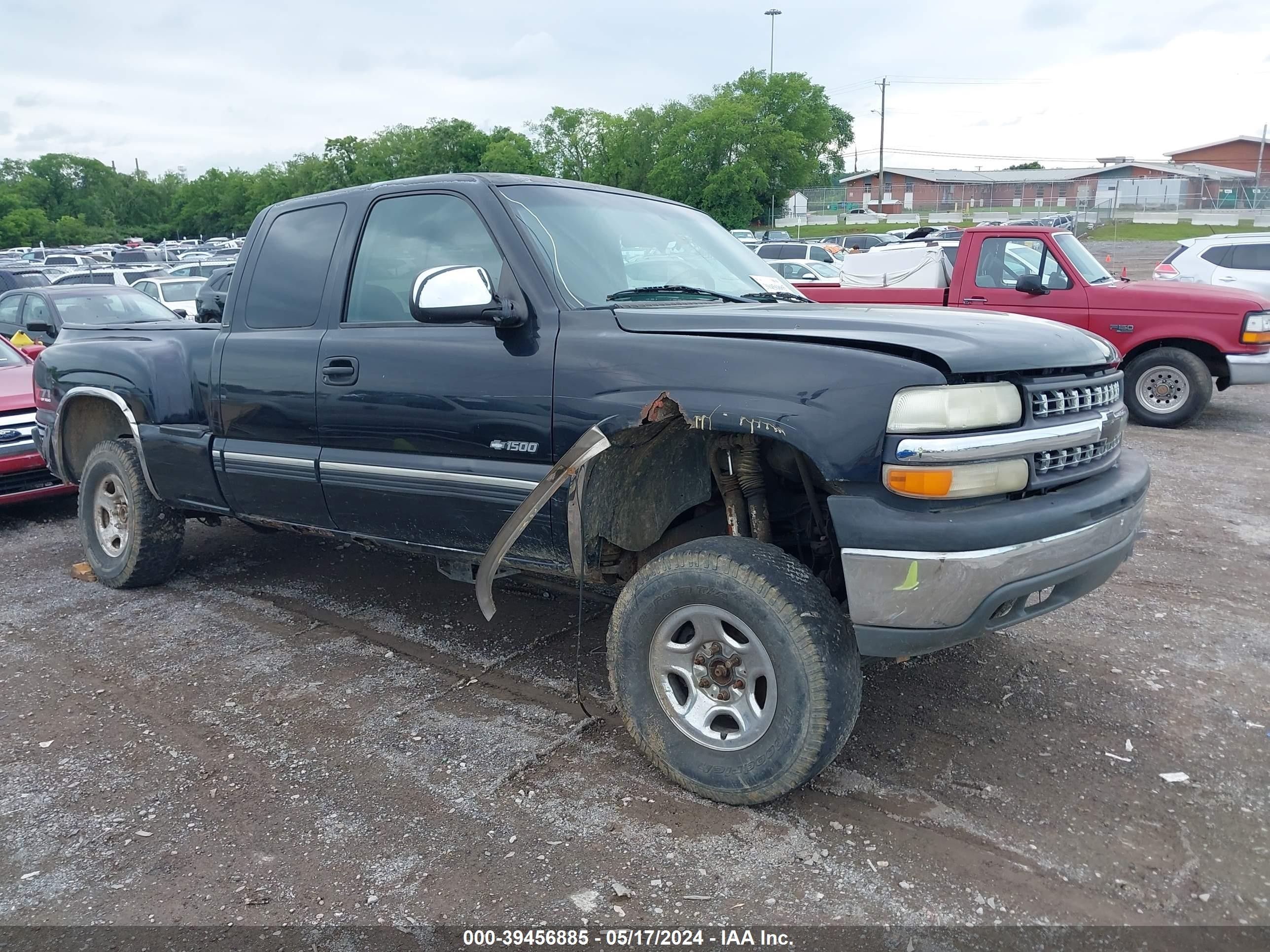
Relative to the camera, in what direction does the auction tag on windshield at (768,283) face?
facing the viewer and to the right of the viewer

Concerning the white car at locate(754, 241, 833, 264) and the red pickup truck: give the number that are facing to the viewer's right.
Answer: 2

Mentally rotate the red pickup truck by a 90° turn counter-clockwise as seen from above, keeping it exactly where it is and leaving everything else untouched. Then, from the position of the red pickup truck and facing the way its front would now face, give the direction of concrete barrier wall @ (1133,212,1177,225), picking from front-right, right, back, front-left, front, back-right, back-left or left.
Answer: front

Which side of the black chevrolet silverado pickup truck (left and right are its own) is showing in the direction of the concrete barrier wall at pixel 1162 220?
left

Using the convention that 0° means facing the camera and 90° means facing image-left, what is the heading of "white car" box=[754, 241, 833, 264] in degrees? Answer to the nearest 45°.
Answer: approximately 270°

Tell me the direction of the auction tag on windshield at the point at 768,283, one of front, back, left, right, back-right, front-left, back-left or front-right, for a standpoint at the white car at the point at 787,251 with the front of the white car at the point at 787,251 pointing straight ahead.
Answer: right

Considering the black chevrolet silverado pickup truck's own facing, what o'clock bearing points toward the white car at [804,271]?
The white car is roughly at 8 o'clock from the black chevrolet silverado pickup truck.

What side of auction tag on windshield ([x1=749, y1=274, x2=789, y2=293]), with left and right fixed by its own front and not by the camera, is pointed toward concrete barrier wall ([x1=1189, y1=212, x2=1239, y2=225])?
left

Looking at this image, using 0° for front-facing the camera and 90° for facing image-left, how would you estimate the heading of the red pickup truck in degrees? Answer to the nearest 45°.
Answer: approximately 270°

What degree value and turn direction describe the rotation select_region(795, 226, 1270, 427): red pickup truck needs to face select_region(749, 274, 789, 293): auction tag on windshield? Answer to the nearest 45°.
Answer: approximately 90° to its right

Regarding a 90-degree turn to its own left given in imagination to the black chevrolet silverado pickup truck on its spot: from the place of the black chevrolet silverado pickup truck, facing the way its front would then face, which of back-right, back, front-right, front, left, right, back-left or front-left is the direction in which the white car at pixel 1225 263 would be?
front

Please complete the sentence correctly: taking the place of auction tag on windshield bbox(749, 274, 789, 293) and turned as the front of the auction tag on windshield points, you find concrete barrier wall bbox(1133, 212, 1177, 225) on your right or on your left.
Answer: on your left
